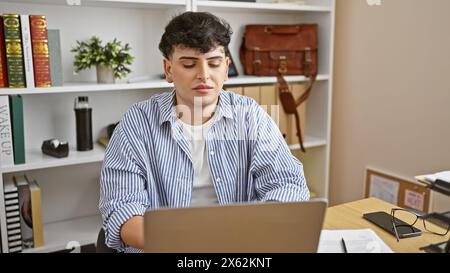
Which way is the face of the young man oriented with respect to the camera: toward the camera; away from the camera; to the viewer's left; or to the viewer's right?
toward the camera

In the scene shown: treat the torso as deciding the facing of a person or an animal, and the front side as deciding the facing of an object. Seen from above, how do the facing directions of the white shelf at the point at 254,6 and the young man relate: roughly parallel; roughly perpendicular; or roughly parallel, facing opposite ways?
roughly parallel

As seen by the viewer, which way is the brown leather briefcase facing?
toward the camera

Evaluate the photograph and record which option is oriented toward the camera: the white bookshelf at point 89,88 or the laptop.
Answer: the white bookshelf

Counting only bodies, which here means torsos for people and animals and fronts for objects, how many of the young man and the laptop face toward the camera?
1

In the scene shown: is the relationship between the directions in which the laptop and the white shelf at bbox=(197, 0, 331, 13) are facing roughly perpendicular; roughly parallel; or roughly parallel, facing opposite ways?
roughly parallel, facing opposite ways

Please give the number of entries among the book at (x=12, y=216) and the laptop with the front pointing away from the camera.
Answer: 1

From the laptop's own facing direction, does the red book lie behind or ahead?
ahead

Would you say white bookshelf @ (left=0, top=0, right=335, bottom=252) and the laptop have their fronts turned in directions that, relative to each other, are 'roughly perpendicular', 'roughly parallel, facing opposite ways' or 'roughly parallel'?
roughly parallel, facing opposite ways

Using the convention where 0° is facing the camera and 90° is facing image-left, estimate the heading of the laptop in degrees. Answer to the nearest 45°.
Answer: approximately 180°

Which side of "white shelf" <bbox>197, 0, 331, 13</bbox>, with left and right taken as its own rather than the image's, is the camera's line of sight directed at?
front
